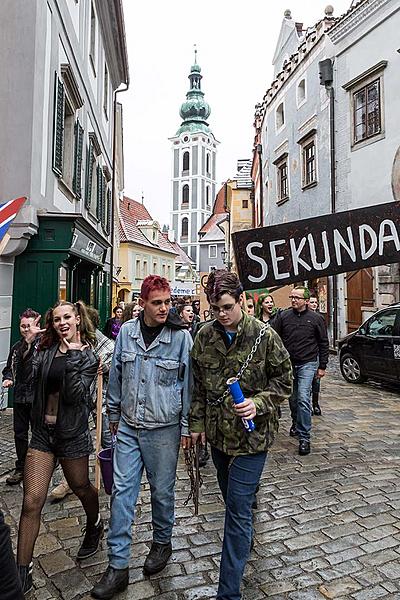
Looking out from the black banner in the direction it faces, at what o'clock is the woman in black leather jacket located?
The woman in black leather jacket is roughly at 2 o'clock from the black banner.

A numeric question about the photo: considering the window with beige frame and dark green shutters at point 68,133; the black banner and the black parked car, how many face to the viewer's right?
1

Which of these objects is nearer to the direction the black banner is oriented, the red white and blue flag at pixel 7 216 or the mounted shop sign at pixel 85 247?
the red white and blue flag

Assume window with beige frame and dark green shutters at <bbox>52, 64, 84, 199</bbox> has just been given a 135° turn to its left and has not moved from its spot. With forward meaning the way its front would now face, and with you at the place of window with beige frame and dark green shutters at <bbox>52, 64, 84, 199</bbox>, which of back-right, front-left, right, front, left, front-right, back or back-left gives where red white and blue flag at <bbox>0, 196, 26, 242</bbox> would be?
back-left

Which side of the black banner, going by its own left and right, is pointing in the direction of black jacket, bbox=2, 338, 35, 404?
right

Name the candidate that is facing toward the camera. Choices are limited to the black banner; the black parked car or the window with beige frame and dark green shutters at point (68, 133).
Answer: the black banner

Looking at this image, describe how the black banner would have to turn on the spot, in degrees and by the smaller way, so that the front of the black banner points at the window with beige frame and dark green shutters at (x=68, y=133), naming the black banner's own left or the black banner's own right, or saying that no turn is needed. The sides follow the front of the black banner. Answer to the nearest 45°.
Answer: approximately 135° to the black banner's own right

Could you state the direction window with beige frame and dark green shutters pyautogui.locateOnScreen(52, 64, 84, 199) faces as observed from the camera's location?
facing to the right of the viewer

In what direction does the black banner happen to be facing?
toward the camera

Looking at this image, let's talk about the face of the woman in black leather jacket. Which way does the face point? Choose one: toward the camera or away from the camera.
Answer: toward the camera
